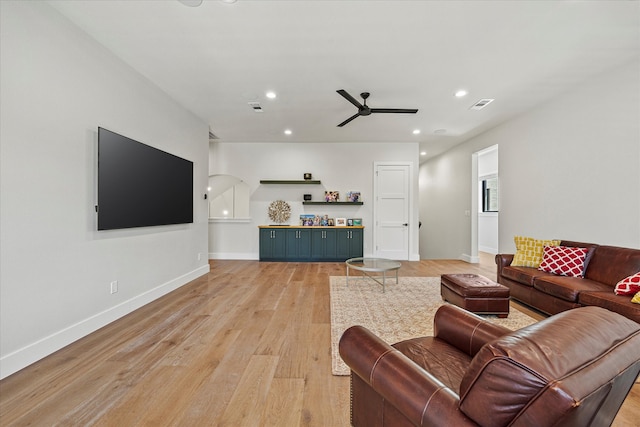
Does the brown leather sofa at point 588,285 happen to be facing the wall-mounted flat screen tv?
yes

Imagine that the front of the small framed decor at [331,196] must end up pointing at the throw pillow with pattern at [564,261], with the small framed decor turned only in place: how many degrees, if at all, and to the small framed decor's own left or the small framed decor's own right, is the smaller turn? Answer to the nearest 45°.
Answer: approximately 45° to the small framed decor's own left

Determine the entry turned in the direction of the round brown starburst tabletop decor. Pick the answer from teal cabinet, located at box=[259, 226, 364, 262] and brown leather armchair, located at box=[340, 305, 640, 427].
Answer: the brown leather armchair

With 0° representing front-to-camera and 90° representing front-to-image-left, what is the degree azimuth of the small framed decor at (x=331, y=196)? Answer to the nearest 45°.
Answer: approximately 0°

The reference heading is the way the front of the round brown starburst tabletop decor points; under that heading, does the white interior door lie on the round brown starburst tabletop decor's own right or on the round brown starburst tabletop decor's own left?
on the round brown starburst tabletop decor's own left

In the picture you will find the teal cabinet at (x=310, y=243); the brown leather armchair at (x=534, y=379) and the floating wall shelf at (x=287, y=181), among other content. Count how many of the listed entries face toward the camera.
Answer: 2

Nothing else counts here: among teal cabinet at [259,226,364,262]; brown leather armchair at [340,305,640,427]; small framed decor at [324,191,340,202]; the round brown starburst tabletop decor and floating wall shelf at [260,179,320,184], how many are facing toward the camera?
4

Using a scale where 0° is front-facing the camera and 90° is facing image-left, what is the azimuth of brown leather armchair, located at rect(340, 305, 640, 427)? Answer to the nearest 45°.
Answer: approximately 135°

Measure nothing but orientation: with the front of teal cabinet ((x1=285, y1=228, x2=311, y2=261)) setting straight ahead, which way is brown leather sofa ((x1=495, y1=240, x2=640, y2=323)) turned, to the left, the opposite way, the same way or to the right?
to the right

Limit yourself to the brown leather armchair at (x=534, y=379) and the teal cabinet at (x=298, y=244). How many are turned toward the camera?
1
